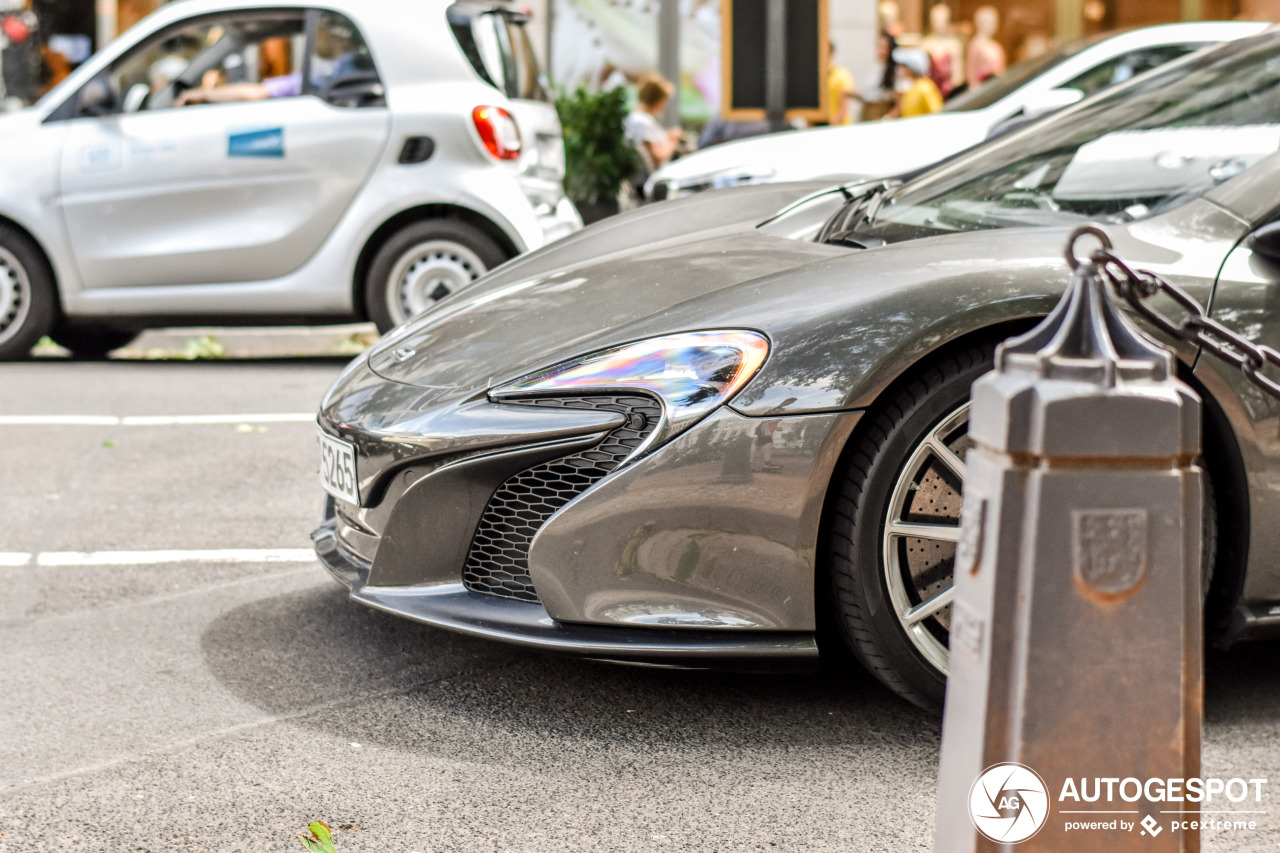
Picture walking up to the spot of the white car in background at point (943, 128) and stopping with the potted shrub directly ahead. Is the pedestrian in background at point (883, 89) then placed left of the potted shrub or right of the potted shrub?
right

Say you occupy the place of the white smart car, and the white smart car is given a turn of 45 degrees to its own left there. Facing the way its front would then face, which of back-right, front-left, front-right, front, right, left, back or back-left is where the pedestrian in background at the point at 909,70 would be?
back

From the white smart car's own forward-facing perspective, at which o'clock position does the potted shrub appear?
The potted shrub is roughly at 4 o'clock from the white smart car.

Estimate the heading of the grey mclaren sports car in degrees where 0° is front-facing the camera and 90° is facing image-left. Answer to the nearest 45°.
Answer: approximately 45°

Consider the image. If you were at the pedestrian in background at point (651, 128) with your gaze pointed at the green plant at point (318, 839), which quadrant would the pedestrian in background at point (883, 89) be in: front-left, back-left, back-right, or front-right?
back-left

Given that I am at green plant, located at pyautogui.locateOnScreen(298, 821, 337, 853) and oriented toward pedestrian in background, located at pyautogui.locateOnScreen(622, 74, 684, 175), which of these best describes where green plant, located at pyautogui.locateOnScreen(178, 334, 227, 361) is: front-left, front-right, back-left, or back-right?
front-left

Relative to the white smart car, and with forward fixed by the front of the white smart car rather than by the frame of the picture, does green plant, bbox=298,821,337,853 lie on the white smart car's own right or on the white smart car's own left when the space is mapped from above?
on the white smart car's own left

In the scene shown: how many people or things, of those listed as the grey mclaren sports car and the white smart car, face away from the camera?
0

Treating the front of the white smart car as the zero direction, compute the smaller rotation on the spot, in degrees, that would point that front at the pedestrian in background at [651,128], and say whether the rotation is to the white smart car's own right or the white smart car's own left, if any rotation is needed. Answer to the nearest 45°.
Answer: approximately 135° to the white smart car's own right

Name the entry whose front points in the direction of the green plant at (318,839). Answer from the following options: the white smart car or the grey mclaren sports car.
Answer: the grey mclaren sports car

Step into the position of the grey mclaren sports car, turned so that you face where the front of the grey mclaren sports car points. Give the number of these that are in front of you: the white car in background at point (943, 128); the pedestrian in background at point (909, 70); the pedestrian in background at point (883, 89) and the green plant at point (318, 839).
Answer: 1

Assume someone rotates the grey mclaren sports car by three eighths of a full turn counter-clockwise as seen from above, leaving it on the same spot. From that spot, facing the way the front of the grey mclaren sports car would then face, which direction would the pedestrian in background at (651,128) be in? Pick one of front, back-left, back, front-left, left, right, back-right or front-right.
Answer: left

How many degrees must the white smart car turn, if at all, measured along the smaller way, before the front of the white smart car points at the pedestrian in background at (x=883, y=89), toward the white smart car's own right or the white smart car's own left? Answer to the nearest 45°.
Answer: approximately 135° to the white smart car's own right

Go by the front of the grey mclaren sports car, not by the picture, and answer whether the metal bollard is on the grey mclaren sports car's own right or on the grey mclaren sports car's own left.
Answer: on the grey mclaren sports car's own left

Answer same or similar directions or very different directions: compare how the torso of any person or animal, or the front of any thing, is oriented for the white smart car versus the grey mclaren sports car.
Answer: same or similar directions

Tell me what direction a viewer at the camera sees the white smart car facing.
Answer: facing to the left of the viewer
